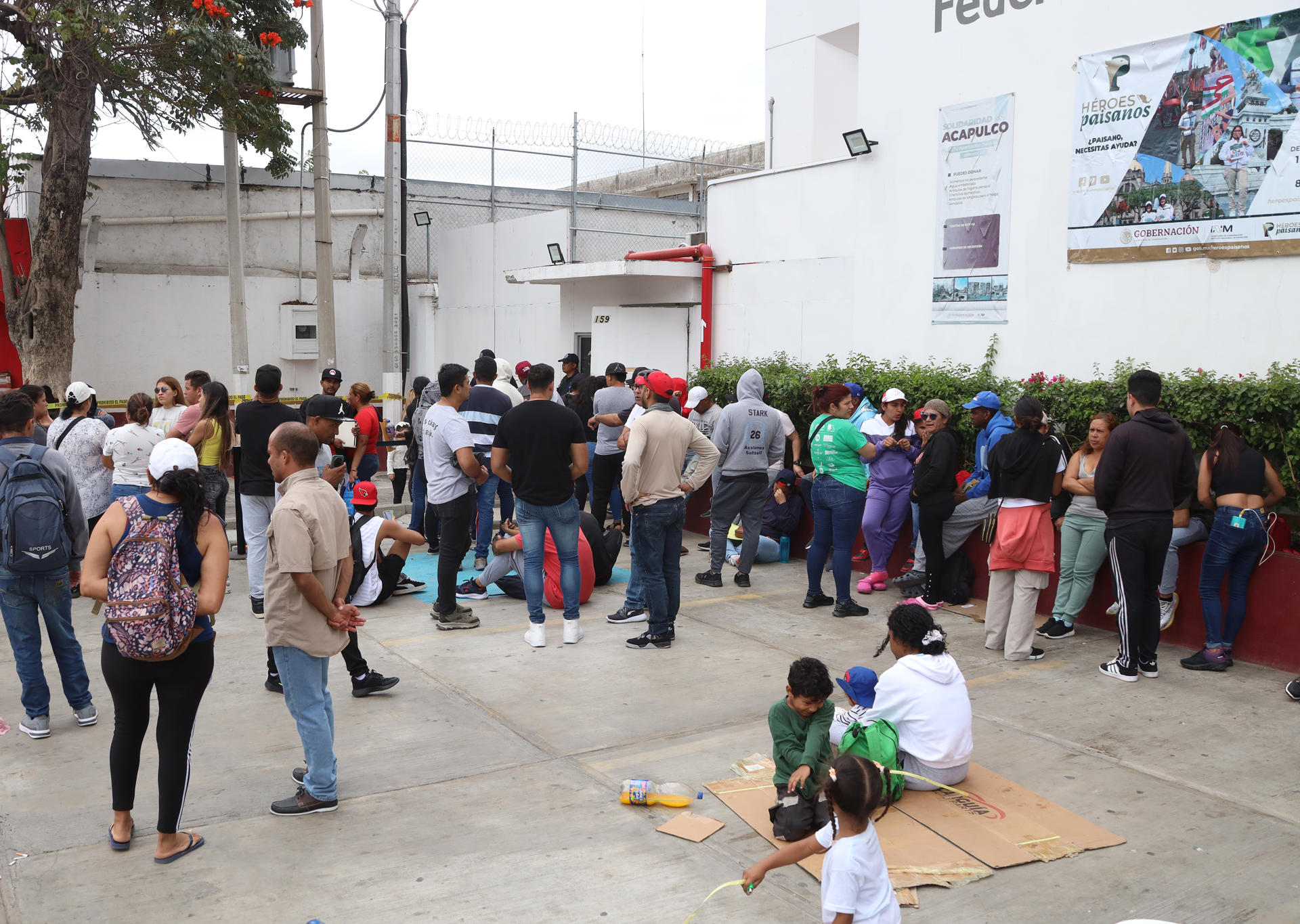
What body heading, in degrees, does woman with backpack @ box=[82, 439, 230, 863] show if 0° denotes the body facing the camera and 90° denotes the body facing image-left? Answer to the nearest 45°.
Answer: approximately 180°

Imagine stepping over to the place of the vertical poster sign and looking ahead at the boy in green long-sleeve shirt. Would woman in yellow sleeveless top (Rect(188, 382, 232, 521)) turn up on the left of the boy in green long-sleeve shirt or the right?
right

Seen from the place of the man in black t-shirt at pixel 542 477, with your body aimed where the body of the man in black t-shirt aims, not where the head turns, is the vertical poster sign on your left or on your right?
on your right

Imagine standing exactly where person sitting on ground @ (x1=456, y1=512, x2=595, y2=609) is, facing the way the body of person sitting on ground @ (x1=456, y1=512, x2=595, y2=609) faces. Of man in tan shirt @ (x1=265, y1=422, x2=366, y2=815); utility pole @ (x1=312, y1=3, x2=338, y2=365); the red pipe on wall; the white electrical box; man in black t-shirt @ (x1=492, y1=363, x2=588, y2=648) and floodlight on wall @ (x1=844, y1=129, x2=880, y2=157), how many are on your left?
2

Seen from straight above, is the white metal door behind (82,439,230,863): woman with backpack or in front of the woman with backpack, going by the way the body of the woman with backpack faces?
in front

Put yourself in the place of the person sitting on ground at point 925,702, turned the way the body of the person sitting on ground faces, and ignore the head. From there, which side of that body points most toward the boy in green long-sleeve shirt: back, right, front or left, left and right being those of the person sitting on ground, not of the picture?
left

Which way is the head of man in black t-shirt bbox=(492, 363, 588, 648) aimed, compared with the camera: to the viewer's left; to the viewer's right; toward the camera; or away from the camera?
away from the camera

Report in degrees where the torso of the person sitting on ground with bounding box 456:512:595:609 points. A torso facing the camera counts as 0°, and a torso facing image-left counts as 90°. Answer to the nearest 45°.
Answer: approximately 90°

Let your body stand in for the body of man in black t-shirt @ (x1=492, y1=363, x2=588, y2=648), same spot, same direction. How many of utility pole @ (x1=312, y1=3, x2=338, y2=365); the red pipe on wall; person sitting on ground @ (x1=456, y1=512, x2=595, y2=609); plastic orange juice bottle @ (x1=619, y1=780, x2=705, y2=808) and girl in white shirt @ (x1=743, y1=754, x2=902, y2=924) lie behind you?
2

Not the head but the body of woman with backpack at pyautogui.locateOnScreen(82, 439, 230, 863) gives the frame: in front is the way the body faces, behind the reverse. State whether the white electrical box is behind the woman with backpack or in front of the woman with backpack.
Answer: in front

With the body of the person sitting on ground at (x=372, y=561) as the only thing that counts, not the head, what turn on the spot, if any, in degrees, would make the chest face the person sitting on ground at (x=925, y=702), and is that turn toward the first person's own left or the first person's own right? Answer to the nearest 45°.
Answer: approximately 90° to the first person's own right

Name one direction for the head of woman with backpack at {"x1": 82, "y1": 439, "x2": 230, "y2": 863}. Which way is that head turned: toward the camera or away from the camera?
away from the camera

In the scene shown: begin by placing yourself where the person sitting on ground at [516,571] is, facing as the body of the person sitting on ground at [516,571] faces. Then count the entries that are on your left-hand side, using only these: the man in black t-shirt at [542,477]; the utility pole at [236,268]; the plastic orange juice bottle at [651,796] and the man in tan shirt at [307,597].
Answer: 3
